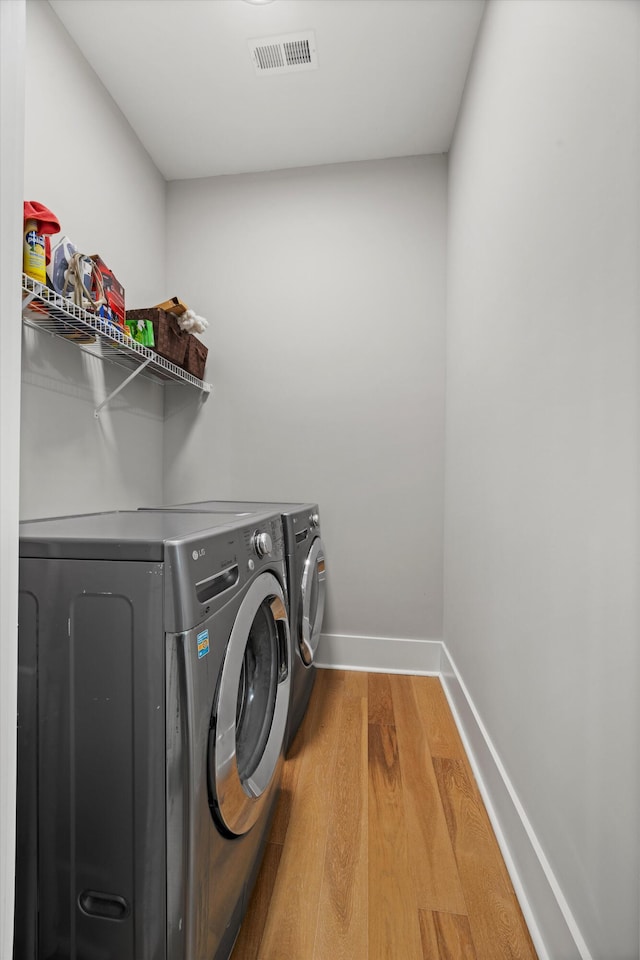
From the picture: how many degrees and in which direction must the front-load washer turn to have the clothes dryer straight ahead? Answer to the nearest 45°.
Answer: approximately 90° to its left

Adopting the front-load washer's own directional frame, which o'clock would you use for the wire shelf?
The wire shelf is roughly at 7 o'clock from the front-load washer.

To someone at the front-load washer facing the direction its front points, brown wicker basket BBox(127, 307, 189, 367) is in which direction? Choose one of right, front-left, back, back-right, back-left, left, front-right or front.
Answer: back-left

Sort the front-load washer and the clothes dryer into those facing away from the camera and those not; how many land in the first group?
0

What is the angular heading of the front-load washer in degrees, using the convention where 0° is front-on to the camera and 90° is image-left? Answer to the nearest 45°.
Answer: approximately 315°

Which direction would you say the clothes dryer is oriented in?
to the viewer's right
